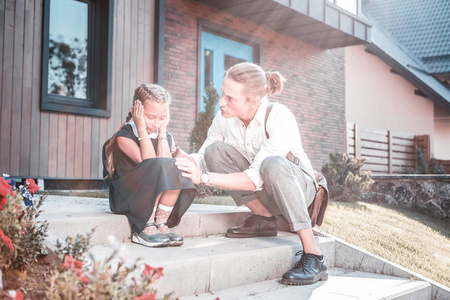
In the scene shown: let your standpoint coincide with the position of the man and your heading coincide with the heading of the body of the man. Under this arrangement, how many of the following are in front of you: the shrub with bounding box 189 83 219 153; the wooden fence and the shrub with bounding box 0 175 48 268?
1

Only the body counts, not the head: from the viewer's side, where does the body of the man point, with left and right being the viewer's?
facing the viewer and to the left of the viewer

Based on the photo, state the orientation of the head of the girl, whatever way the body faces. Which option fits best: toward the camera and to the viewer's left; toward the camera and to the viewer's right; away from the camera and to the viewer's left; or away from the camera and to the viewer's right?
toward the camera and to the viewer's right

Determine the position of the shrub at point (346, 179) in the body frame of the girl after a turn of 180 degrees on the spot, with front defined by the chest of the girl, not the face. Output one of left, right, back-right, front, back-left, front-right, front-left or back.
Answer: right

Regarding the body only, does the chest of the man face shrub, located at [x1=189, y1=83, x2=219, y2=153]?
no

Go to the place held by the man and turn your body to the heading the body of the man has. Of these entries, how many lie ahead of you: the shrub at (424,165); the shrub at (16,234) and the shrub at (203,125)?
1

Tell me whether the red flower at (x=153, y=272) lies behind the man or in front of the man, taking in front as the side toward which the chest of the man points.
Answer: in front

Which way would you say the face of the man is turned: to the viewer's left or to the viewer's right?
to the viewer's left

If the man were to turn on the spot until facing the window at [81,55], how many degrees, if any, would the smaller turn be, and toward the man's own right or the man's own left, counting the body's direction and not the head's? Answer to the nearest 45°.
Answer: approximately 90° to the man's own right

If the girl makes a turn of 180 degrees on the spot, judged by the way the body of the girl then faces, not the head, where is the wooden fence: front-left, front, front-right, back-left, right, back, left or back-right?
right

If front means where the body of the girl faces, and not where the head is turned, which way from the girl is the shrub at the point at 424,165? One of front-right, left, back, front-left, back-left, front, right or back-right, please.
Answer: left

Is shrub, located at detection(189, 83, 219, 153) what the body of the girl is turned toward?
no

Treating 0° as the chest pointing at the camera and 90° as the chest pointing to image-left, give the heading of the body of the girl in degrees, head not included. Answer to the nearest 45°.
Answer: approximately 315°

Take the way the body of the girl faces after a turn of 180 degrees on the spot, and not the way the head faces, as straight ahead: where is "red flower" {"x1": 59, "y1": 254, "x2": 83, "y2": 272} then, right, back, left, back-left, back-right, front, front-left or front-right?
back-left

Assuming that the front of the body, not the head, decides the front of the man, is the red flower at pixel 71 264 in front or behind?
in front

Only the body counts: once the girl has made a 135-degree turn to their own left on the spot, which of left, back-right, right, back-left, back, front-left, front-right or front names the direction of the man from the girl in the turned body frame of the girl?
right

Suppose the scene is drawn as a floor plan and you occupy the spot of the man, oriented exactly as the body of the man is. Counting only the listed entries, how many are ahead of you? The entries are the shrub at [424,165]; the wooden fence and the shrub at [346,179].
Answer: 0

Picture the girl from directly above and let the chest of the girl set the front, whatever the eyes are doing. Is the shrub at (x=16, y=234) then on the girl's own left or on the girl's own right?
on the girl's own right

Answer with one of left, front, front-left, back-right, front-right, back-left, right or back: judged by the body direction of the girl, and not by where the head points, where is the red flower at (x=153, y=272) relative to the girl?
front-right

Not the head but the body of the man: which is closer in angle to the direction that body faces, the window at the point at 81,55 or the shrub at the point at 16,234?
the shrub
